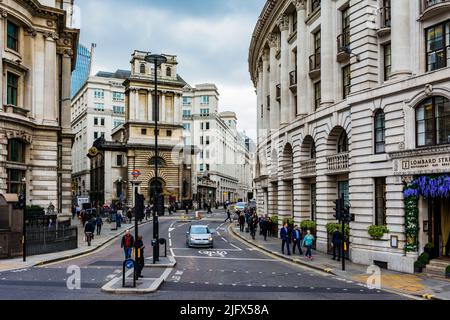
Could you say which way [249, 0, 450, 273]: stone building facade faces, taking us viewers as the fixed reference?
facing the viewer and to the left of the viewer

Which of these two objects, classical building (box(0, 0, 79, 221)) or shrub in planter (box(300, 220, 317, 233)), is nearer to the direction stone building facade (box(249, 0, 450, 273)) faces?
the classical building
